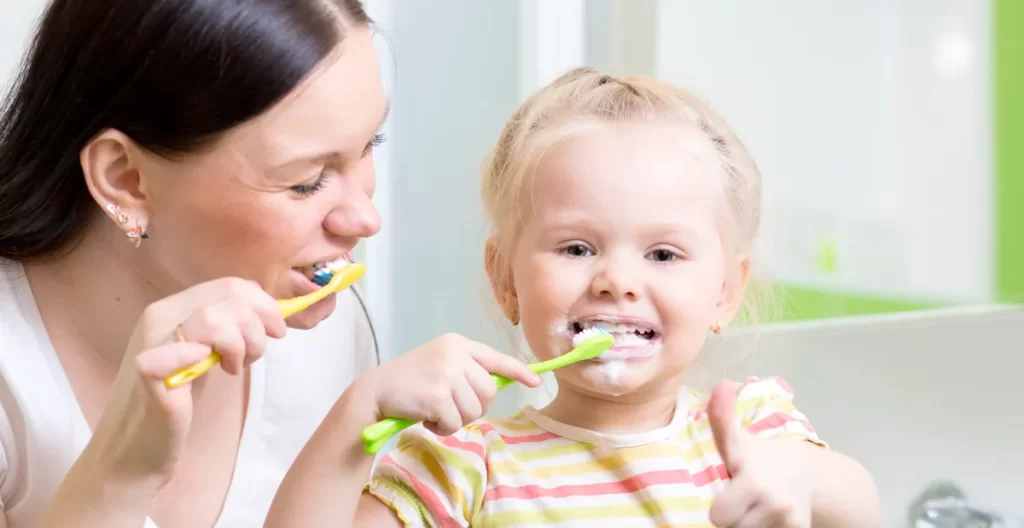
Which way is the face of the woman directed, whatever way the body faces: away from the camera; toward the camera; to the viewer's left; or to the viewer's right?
to the viewer's right

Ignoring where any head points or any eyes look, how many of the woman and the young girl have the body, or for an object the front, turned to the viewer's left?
0

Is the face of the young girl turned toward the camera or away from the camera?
toward the camera

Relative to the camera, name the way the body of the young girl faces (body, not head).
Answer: toward the camera

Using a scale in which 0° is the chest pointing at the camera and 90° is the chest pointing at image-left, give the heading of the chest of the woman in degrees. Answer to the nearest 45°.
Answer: approximately 315°

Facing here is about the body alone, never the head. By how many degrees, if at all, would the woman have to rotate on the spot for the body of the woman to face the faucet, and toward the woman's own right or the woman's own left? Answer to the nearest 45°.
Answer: approximately 45° to the woman's own left
